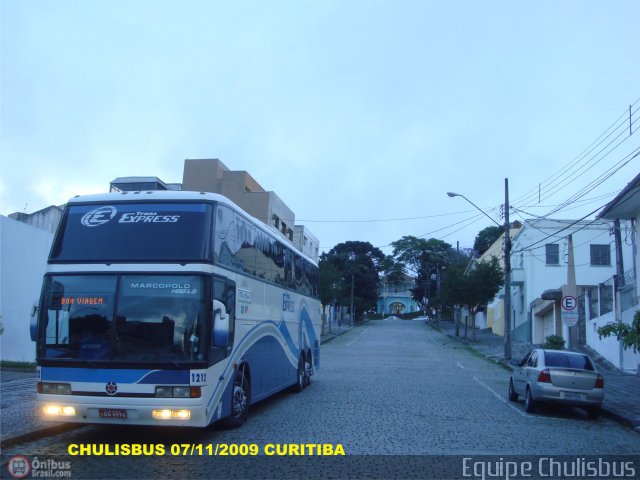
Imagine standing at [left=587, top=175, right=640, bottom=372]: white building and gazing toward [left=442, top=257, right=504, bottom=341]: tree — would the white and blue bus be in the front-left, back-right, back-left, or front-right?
back-left

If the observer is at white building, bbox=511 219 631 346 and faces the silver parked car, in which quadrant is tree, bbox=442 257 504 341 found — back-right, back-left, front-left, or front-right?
back-right

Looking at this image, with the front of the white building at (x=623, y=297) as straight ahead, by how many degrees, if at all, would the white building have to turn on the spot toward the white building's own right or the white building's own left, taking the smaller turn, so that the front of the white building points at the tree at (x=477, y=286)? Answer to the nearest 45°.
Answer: approximately 45° to the white building's own right

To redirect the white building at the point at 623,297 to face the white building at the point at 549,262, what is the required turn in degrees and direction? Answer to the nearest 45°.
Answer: approximately 90° to its right

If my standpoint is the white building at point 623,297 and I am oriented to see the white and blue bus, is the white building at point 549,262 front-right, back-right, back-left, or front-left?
back-right

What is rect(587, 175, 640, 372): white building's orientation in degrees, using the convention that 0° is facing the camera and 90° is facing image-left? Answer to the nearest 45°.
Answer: approximately 90°

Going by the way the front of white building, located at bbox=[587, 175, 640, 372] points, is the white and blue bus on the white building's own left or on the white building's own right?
on the white building's own left
